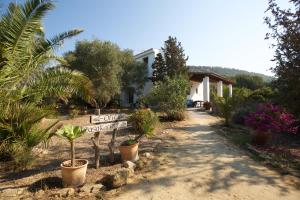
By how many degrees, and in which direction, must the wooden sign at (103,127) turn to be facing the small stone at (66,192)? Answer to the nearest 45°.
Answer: approximately 45° to its right

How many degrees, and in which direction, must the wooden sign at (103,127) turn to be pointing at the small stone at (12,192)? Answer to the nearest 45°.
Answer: approximately 45° to its right

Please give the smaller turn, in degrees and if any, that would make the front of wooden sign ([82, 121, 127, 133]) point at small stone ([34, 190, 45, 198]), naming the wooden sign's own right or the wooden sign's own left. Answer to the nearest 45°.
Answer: approximately 45° to the wooden sign's own right

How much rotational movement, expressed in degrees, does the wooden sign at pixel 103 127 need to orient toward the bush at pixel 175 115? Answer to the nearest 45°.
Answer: approximately 135° to its left

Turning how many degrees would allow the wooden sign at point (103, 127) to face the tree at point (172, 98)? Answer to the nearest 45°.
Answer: approximately 135° to its left

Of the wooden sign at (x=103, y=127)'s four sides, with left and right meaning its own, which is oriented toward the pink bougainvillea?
left

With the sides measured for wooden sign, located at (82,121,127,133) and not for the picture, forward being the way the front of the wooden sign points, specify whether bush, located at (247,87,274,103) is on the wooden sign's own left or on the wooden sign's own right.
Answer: on the wooden sign's own left

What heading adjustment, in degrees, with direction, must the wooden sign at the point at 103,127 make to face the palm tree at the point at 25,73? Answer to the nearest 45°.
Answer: approximately 90° to its right

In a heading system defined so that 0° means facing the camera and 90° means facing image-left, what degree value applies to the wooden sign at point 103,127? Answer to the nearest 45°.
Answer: approximately 0°
